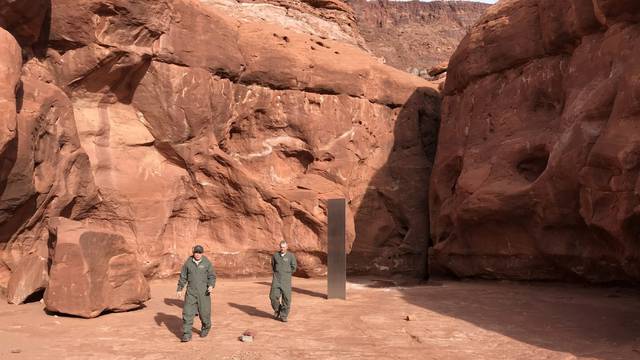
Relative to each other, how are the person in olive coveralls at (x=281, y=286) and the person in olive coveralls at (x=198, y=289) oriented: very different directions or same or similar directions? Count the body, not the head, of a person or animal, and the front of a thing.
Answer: same or similar directions

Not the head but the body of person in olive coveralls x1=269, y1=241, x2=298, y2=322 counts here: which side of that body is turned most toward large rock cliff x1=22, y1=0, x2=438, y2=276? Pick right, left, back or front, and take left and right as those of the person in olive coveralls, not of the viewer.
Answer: back

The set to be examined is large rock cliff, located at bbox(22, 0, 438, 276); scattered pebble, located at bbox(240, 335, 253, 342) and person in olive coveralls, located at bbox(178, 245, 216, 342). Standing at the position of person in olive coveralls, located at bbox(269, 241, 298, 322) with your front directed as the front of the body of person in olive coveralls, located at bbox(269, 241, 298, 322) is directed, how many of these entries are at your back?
1

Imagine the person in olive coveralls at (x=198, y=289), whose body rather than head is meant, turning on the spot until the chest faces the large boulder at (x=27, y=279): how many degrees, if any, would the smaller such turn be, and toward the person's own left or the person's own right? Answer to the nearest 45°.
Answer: approximately 135° to the person's own right

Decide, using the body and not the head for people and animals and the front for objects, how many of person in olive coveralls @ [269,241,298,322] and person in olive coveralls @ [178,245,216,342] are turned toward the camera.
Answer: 2

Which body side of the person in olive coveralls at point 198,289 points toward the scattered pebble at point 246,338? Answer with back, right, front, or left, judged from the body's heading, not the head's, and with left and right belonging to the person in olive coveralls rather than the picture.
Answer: left

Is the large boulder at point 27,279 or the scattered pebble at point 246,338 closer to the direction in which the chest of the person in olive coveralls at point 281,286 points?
the scattered pebble

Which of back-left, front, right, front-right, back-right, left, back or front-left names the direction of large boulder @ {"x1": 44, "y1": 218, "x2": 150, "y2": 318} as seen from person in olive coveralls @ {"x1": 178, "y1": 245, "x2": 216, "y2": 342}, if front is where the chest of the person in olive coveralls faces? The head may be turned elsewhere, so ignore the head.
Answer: back-right

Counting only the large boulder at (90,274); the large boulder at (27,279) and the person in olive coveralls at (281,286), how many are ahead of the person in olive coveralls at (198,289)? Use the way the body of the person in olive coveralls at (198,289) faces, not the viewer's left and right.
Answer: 0

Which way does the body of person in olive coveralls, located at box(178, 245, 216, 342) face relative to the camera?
toward the camera

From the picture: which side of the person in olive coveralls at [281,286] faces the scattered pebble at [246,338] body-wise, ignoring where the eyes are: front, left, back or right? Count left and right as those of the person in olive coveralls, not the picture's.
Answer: front

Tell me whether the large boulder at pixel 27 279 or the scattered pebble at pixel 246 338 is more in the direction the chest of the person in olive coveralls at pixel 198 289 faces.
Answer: the scattered pebble

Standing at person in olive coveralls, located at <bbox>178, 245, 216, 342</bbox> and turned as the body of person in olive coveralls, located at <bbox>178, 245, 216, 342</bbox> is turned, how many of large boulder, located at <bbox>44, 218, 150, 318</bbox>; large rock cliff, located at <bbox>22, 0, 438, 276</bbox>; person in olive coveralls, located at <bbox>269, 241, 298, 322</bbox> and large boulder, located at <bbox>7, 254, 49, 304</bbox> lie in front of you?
0

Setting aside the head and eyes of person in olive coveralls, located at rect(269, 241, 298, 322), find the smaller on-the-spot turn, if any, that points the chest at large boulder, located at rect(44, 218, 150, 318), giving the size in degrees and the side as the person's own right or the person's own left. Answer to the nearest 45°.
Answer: approximately 90° to the person's own right

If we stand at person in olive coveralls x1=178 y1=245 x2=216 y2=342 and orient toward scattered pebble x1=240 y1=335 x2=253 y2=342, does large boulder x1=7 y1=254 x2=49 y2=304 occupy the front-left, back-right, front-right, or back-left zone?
back-left

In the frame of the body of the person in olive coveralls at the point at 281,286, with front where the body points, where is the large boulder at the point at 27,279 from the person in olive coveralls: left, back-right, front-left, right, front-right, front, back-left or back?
right

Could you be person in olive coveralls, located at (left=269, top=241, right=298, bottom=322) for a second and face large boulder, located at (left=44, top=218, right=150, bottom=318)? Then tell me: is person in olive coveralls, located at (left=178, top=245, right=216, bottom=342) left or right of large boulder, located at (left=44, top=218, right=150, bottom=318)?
left

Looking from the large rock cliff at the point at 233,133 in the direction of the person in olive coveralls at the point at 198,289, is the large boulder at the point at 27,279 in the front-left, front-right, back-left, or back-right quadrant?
front-right
